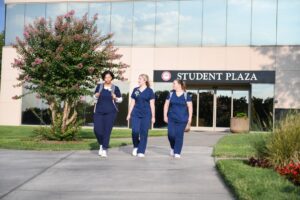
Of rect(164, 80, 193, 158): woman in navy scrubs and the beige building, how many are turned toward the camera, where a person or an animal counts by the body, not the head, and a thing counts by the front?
2

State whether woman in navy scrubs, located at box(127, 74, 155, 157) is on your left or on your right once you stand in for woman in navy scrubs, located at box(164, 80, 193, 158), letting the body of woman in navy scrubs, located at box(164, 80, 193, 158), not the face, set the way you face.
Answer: on your right

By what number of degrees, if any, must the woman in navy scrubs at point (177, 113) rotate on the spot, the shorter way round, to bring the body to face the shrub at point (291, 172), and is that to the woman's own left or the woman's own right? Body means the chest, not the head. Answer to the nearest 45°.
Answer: approximately 45° to the woman's own left

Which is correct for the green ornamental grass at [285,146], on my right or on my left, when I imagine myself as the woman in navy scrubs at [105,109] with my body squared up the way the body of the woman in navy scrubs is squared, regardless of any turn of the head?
on my left

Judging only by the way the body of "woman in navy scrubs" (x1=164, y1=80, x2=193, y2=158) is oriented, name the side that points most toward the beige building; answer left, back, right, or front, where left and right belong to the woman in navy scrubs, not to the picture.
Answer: back

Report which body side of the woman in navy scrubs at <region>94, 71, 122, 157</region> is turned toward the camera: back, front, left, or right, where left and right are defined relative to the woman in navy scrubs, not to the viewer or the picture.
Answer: front

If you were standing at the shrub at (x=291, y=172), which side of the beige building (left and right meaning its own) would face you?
front

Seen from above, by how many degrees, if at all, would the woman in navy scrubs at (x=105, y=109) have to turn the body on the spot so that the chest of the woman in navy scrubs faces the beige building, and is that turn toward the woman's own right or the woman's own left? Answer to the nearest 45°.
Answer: approximately 180°

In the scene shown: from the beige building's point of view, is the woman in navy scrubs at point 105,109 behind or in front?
in front

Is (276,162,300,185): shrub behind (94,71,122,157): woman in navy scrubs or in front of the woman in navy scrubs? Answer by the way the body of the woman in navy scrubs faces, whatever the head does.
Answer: in front

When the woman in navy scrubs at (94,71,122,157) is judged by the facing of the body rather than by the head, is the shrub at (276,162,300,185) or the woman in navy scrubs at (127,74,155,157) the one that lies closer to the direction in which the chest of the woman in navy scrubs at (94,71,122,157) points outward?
the shrub

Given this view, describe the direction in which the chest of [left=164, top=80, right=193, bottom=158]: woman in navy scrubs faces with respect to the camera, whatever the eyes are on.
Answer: toward the camera

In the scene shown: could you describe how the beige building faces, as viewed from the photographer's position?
facing the viewer
